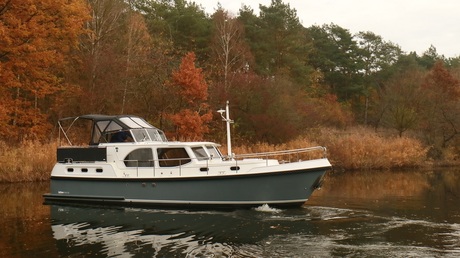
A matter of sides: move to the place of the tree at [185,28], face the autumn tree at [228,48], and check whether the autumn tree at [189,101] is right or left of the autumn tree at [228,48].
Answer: right

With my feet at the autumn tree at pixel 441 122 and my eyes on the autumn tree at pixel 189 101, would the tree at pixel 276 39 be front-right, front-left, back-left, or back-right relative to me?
front-right

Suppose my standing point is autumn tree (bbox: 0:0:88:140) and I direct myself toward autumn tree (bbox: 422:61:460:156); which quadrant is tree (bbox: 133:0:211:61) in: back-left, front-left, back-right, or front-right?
front-left

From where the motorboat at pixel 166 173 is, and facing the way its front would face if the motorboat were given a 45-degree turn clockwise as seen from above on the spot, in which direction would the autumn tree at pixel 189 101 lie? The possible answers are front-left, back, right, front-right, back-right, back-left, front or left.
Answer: back-left

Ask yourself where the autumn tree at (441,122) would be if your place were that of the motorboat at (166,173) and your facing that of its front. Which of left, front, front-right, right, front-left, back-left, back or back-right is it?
front-left

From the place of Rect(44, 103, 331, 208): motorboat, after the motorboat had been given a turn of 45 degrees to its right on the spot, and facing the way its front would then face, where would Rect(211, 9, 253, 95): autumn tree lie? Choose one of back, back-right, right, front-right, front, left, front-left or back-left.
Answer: back-left

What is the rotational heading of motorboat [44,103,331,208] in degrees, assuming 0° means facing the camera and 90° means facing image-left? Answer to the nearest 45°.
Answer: approximately 270°

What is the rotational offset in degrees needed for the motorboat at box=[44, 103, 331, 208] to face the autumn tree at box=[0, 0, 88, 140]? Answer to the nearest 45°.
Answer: approximately 135° to its left

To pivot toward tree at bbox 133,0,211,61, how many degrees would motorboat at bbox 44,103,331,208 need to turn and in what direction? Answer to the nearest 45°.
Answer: approximately 90° to its left

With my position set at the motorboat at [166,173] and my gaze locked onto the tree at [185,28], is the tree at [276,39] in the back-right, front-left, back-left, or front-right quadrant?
front-right
